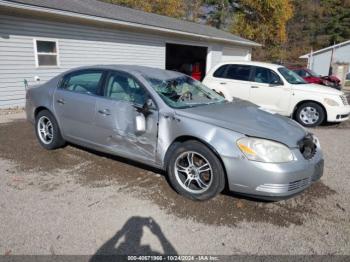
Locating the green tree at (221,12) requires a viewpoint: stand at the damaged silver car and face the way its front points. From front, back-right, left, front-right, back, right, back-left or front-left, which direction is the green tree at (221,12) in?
back-left

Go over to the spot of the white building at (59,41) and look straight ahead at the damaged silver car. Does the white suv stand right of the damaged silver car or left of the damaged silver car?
left

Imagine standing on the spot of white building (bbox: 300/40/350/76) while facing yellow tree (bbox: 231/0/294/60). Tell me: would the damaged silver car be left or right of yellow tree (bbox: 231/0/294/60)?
left

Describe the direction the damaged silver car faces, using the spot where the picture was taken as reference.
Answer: facing the viewer and to the right of the viewer

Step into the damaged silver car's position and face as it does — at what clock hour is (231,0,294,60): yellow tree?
The yellow tree is roughly at 8 o'clock from the damaged silver car.

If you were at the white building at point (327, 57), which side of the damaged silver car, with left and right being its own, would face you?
left

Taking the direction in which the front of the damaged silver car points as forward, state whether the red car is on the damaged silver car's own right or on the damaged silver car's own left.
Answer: on the damaged silver car's own left

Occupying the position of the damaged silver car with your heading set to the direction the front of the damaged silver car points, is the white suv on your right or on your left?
on your left

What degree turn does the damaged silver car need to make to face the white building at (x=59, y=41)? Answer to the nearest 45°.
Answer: approximately 180°
